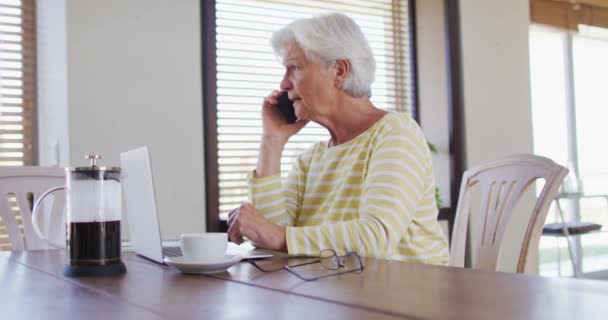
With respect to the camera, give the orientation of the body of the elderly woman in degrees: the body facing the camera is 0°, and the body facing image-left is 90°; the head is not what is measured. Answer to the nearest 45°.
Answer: approximately 45°

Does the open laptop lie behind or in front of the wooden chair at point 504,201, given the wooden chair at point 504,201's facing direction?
in front

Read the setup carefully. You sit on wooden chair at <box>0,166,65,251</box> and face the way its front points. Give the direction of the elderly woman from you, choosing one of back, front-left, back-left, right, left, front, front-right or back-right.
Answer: front-left

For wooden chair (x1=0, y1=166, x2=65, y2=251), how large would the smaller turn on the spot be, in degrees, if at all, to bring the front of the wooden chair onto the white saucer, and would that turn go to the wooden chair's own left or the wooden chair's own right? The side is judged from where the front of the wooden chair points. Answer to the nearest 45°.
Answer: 0° — it already faces it

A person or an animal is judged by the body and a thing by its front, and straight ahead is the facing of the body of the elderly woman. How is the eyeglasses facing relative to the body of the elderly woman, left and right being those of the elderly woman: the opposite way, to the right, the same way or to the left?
the opposite way

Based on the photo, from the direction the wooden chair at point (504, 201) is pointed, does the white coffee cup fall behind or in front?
in front

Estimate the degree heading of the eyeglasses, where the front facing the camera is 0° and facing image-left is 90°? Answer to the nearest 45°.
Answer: approximately 225°

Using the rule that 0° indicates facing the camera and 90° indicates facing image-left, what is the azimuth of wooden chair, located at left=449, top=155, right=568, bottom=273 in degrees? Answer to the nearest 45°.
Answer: approximately 45°

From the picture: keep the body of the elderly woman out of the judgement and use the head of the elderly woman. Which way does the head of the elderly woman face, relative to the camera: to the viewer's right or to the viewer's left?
to the viewer's left
